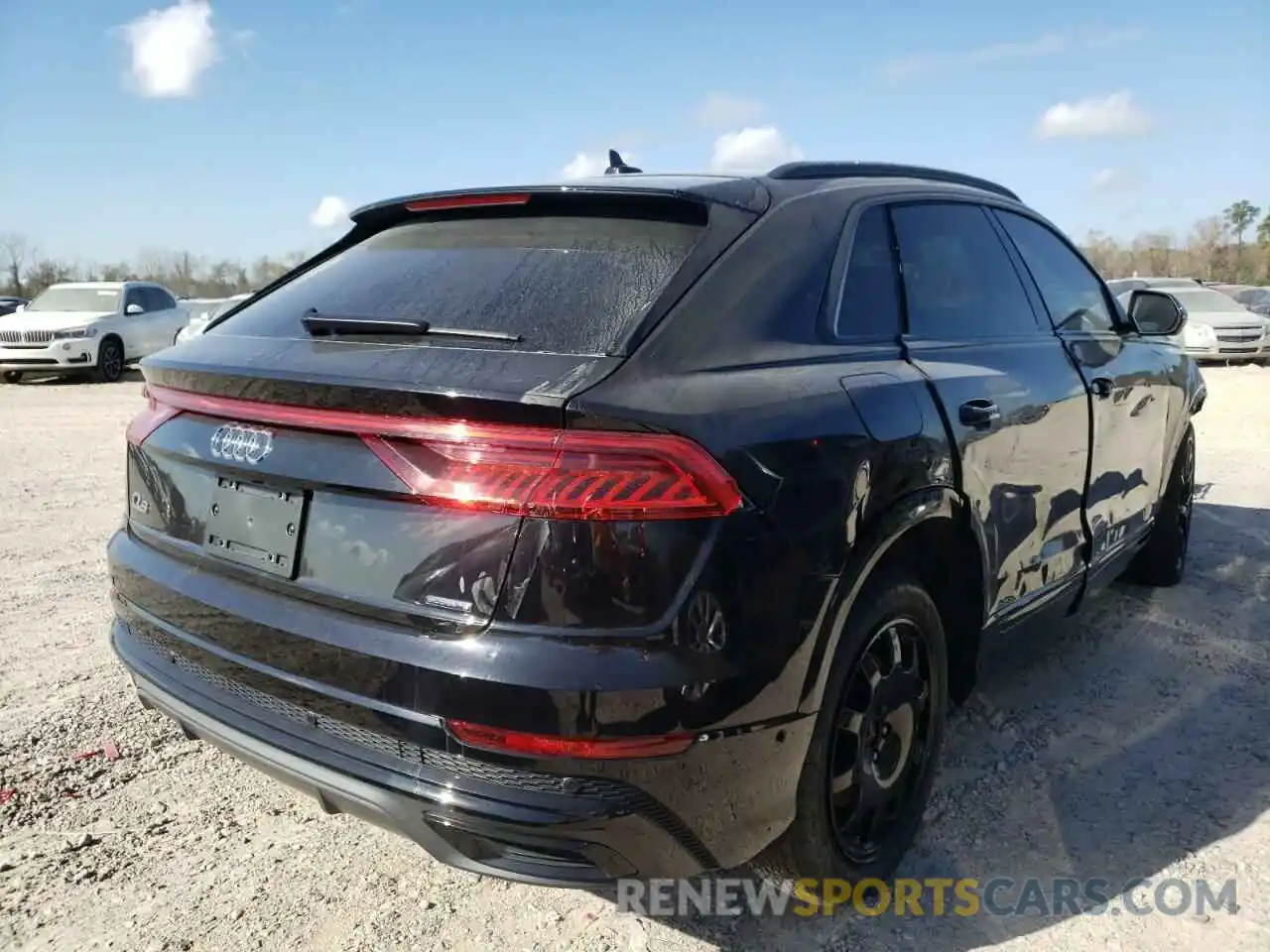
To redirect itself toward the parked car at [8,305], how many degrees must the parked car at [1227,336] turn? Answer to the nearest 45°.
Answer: approximately 135° to its right

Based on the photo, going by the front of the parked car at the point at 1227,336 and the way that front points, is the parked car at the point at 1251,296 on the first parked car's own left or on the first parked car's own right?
on the first parked car's own left

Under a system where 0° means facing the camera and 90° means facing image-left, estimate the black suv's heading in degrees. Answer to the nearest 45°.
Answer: approximately 225°

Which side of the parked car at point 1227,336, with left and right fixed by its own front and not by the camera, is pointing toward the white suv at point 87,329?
right

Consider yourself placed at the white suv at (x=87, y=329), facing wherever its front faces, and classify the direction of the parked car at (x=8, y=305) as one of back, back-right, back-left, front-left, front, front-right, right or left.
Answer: back-right

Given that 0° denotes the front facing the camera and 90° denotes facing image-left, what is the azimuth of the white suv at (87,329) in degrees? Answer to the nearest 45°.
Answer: approximately 45°
